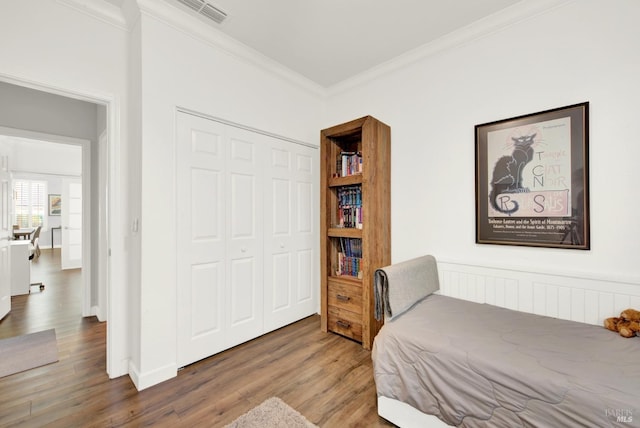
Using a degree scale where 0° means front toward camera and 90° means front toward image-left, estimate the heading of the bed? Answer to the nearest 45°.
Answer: approximately 315°

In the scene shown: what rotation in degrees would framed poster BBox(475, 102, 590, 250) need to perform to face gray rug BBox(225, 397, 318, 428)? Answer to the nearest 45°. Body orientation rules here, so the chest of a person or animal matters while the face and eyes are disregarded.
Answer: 0° — it already faces it

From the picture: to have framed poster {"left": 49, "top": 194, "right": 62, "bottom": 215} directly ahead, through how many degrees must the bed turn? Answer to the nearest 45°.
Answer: approximately 135° to its right

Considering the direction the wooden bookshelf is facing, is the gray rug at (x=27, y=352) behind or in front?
in front

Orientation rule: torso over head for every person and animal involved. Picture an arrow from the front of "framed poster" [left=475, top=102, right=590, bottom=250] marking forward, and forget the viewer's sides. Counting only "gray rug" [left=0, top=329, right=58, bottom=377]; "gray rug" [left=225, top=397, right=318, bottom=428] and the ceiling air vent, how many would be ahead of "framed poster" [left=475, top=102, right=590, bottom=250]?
3

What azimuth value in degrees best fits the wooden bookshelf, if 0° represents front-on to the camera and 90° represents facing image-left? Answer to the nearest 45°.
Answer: approximately 45°

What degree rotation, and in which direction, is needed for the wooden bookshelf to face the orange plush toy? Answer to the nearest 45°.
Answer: approximately 90° to its left

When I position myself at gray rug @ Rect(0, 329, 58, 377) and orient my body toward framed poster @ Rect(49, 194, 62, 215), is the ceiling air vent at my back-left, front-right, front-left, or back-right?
back-right

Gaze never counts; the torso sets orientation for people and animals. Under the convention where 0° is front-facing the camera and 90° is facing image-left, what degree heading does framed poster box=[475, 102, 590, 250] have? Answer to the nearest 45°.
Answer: approximately 45°

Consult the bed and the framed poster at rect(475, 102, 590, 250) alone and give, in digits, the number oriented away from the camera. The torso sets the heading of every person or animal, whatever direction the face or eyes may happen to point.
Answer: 0

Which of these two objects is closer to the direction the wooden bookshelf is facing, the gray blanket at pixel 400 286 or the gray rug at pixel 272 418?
the gray rug
